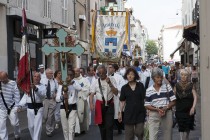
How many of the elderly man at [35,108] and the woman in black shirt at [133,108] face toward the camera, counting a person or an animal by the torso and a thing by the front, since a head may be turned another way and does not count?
2

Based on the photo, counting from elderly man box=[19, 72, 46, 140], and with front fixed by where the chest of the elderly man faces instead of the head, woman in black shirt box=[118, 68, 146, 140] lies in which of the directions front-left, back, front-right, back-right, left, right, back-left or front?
front-left

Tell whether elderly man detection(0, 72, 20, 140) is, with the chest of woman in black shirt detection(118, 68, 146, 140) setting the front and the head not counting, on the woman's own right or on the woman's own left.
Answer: on the woman's own right

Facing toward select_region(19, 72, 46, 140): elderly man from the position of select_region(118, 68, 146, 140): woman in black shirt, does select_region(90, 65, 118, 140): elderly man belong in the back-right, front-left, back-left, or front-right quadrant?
front-right

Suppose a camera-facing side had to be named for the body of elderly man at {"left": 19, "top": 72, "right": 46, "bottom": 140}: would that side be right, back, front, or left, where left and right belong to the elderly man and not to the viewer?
front

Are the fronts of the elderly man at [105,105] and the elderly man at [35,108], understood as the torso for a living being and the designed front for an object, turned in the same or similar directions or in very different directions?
same or similar directions

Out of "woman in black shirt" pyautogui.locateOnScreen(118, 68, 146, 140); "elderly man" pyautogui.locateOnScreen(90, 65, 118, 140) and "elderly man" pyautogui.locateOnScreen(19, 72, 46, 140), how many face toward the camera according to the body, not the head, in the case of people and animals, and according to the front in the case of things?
3

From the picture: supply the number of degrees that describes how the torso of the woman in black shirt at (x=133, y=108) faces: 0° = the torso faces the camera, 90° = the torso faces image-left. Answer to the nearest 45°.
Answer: approximately 0°

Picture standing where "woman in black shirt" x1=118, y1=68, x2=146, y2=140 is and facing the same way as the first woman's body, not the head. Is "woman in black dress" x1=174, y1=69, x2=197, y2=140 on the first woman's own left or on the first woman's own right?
on the first woman's own left
